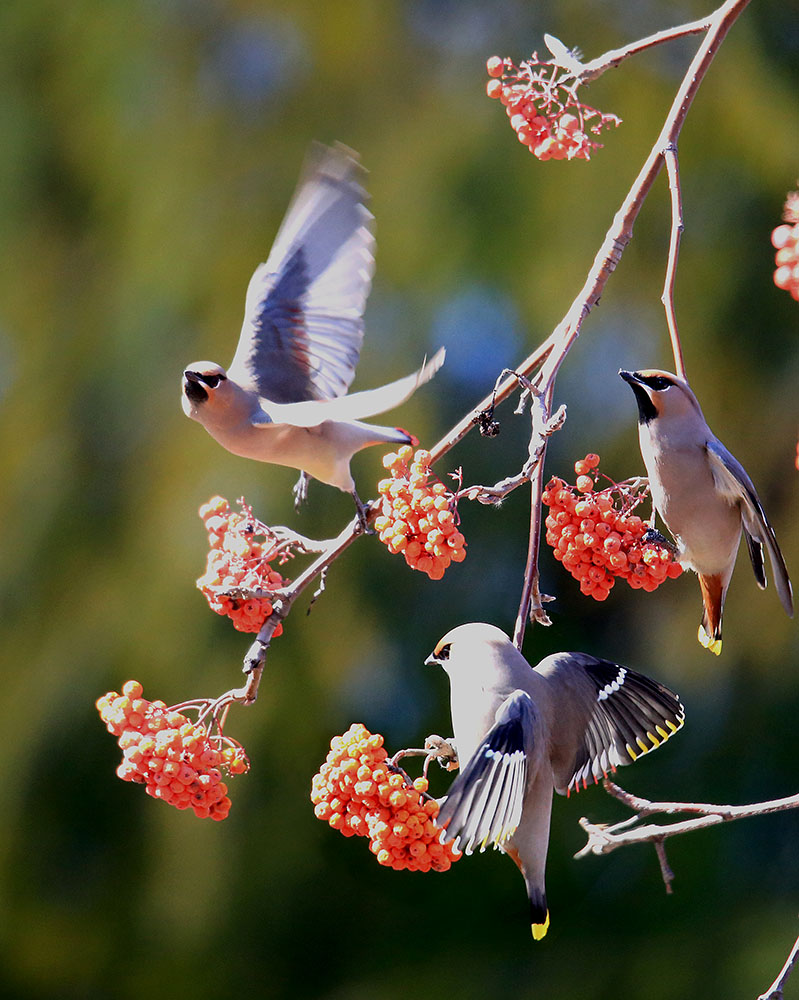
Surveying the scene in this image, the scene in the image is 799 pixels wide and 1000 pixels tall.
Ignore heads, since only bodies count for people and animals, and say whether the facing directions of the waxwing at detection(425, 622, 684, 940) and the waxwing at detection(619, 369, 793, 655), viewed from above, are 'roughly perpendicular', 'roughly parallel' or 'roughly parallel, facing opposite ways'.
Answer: roughly perpendicular

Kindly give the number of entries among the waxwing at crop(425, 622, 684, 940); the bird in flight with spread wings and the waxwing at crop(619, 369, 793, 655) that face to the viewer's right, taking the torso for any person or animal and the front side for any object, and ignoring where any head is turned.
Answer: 0

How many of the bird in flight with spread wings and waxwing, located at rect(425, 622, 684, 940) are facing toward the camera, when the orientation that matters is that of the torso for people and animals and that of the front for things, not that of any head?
0

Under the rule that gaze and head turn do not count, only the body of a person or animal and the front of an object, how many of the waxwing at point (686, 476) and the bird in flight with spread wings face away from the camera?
0

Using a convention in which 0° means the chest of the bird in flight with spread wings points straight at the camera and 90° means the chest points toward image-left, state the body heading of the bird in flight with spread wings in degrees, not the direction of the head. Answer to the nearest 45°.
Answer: approximately 90°

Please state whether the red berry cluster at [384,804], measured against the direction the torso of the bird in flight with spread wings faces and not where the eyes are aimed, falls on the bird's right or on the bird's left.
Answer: on the bird's left
